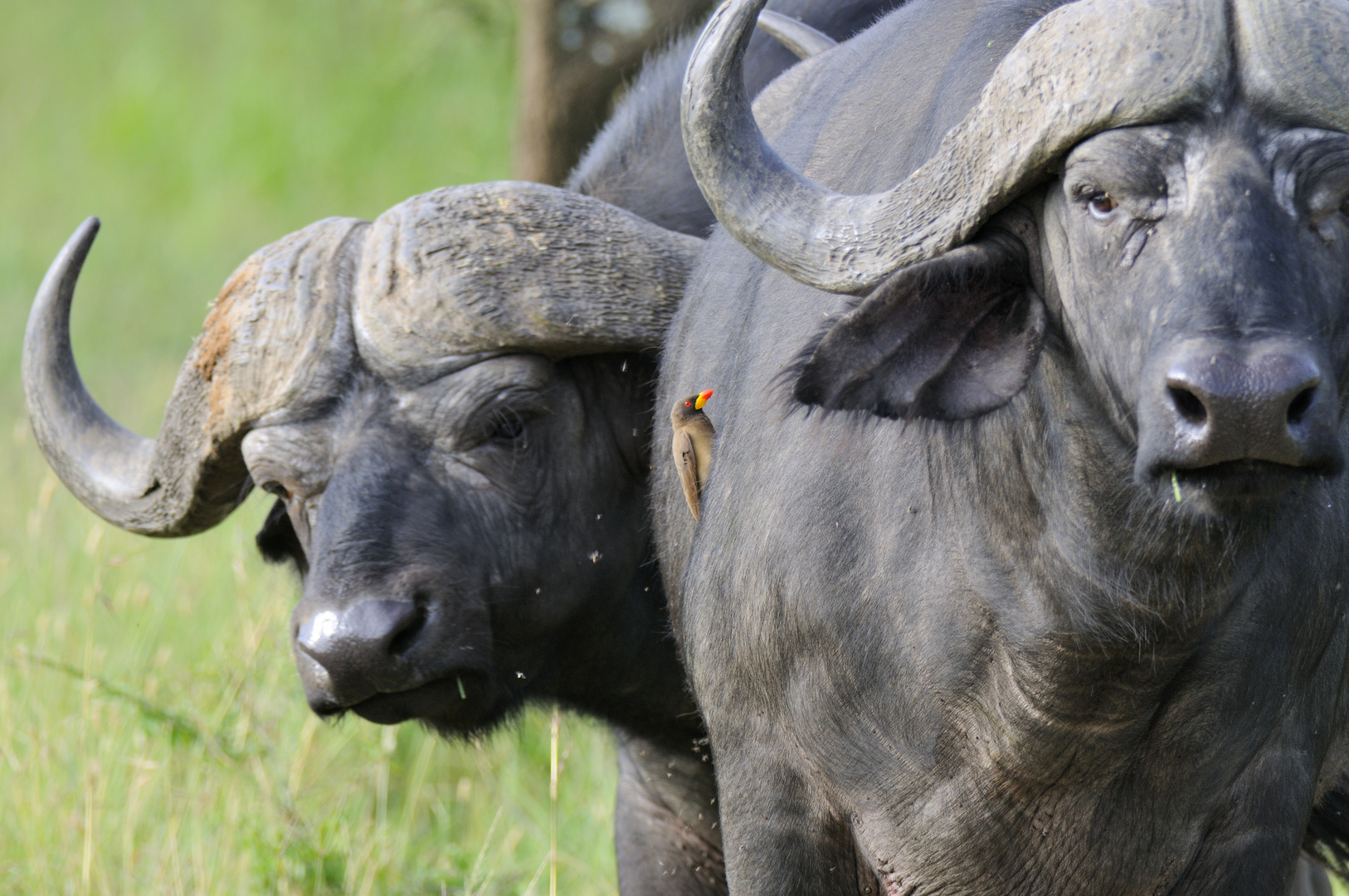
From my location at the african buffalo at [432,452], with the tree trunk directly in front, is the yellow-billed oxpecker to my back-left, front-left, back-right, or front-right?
back-right

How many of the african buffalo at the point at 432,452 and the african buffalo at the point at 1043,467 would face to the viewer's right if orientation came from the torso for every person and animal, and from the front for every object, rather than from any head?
0

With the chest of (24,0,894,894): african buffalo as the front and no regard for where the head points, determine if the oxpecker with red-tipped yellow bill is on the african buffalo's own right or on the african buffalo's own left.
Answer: on the african buffalo's own left

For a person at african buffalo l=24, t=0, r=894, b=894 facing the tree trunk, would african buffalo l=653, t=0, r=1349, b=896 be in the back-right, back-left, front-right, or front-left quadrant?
back-right

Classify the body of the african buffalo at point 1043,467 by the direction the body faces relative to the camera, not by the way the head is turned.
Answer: toward the camera

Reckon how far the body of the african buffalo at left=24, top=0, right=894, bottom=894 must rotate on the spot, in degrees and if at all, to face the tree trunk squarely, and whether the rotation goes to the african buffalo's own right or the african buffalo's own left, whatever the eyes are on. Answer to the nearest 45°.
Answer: approximately 135° to the african buffalo's own right

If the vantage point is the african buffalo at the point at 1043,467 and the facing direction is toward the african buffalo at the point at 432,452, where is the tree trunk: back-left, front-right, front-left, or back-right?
front-right

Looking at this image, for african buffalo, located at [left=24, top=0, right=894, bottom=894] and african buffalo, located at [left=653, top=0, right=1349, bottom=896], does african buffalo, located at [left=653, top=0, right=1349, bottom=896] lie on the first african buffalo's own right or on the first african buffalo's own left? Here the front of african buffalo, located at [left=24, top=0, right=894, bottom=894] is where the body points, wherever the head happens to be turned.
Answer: on the first african buffalo's own left

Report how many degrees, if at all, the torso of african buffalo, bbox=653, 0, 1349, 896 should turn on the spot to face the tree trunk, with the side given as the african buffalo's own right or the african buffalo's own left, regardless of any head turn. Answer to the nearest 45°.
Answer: approximately 135° to the african buffalo's own right
